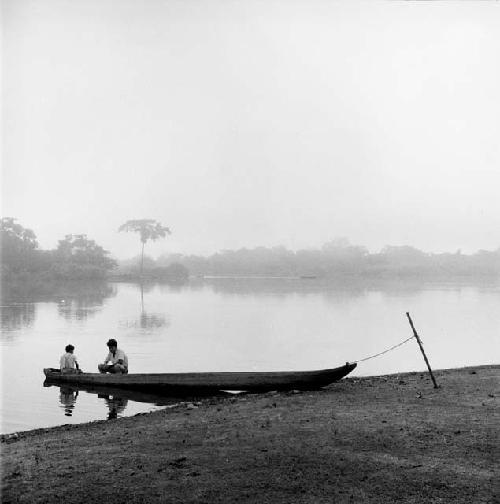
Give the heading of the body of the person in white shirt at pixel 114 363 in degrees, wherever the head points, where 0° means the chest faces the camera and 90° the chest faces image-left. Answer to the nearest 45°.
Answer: approximately 45°

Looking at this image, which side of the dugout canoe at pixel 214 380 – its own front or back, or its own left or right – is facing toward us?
right
